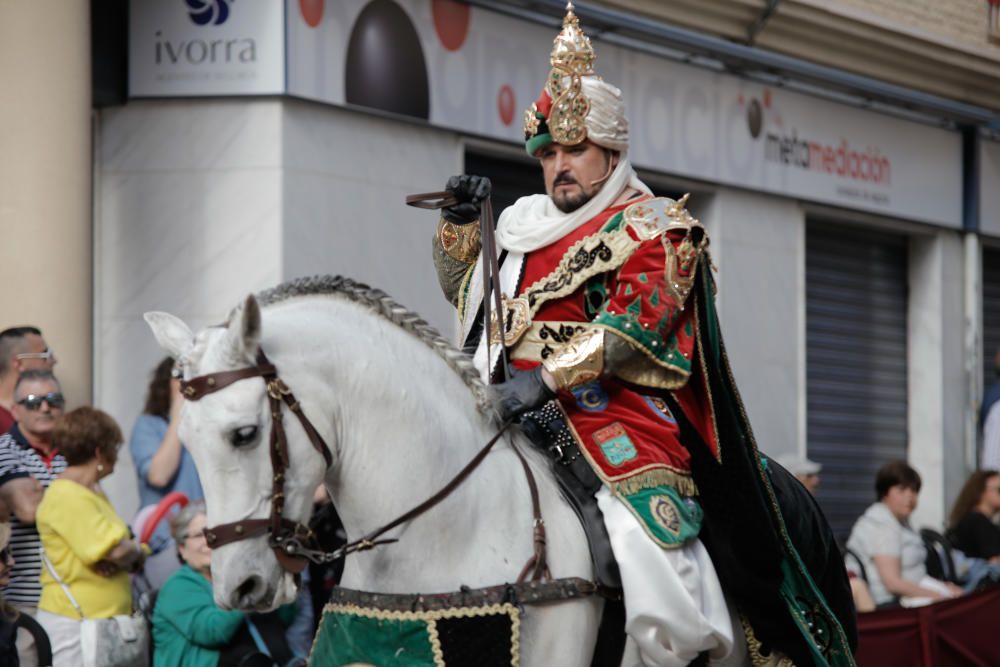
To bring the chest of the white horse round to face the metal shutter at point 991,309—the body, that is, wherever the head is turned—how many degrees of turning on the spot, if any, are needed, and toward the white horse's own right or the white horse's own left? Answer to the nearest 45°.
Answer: approximately 180°

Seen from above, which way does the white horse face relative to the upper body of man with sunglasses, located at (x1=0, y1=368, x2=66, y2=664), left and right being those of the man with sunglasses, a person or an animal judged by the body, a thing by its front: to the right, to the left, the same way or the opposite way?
to the right

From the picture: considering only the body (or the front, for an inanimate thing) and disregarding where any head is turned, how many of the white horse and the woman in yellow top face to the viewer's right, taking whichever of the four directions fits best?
1

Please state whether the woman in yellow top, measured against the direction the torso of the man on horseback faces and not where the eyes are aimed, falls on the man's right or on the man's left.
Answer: on the man's right

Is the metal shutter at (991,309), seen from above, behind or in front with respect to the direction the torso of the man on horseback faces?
behind

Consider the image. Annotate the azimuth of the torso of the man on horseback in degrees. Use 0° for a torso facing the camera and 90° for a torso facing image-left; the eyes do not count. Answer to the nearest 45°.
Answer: approximately 45°

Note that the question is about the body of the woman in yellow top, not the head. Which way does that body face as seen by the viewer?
to the viewer's right
